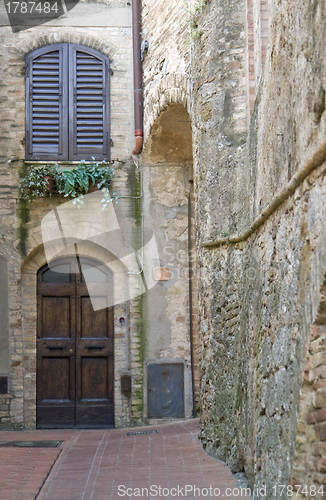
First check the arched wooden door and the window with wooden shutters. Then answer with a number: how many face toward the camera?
2

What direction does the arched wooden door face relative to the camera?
toward the camera

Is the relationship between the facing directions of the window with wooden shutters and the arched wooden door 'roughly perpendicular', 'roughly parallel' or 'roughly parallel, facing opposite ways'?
roughly parallel

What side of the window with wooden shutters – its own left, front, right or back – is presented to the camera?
front
